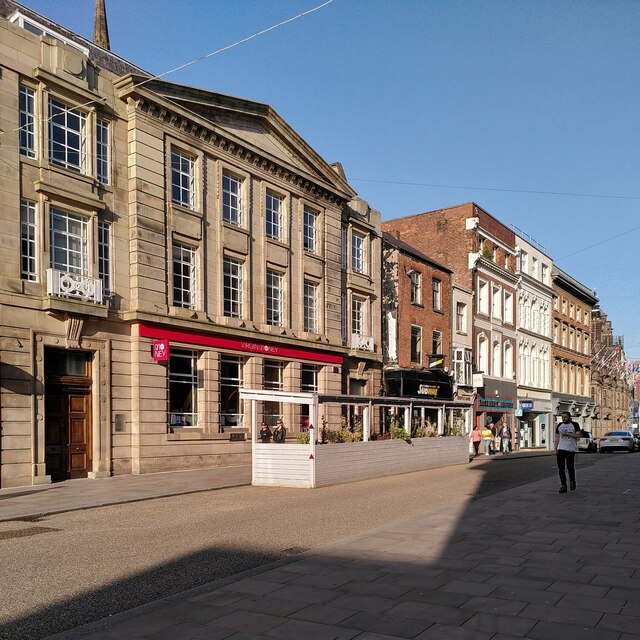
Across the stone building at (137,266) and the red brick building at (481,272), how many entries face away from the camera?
0

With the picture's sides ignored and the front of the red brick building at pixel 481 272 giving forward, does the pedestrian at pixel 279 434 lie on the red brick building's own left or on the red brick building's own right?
on the red brick building's own right

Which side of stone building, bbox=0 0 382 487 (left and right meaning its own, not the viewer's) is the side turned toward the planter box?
front

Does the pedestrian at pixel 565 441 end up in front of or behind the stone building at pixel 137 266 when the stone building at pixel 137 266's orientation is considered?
in front

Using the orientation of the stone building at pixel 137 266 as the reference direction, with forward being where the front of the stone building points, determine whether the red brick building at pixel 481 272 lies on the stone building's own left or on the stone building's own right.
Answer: on the stone building's own left

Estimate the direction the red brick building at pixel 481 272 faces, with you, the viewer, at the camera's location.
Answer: facing the viewer and to the right of the viewer
